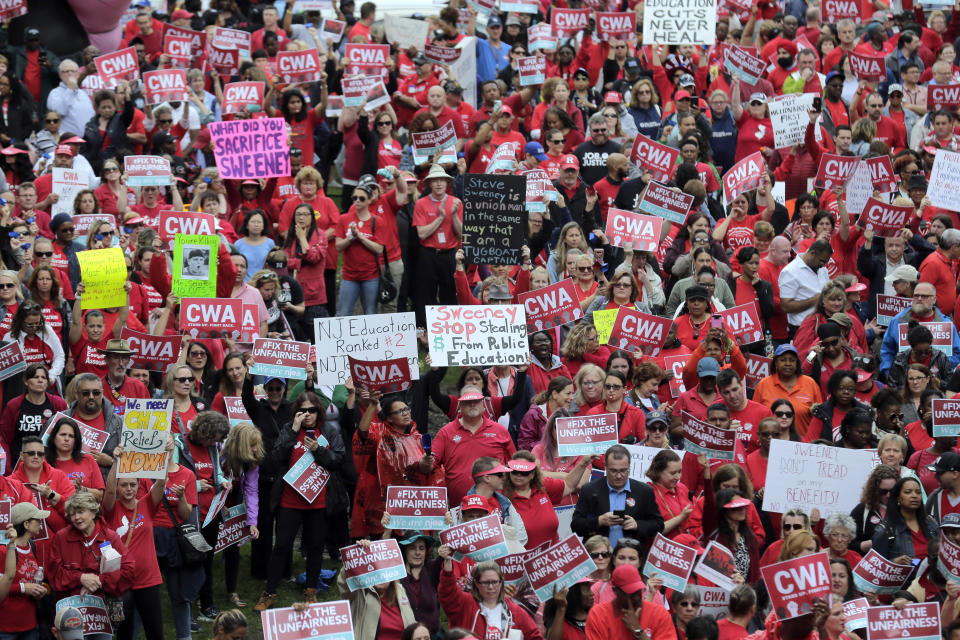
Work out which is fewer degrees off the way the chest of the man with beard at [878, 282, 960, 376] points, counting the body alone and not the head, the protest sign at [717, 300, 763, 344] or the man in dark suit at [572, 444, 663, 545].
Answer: the man in dark suit

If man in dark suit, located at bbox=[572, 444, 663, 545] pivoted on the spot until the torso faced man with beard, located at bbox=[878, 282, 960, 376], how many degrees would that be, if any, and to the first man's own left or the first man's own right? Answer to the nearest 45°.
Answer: approximately 135° to the first man's own left

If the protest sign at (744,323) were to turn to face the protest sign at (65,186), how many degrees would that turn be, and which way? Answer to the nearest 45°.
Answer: approximately 90° to its right

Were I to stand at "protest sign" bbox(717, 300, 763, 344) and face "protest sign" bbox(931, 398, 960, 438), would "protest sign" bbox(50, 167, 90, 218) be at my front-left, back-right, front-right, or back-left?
back-right

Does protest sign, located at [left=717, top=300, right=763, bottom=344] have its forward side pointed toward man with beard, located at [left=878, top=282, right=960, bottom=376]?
no

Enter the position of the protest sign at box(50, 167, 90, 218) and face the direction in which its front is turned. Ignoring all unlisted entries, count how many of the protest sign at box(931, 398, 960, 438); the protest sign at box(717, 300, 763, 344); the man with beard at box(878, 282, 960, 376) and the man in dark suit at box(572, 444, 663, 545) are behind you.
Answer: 0

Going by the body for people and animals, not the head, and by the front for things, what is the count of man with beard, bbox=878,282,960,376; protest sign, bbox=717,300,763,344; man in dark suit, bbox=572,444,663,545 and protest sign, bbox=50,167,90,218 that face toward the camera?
4

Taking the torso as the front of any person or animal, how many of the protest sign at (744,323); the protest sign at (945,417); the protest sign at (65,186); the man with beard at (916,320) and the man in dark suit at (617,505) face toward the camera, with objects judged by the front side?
5

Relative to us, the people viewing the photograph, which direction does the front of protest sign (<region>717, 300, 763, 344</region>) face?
facing the viewer

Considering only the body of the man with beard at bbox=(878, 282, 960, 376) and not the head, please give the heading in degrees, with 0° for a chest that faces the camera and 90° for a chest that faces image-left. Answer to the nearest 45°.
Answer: approximately 0°

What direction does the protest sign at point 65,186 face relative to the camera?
toward the camera

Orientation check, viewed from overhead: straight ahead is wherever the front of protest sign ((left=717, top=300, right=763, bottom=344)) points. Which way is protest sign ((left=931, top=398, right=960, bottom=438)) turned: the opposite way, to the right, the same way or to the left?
the same way

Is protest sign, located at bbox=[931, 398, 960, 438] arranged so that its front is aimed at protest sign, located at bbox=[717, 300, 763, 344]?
no

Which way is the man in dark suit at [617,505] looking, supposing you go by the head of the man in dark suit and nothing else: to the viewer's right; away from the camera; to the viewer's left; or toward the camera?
toward the camera

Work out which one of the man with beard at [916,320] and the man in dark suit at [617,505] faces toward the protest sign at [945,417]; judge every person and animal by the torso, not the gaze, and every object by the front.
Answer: the man with beard

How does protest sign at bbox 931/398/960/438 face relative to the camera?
toward the camera
